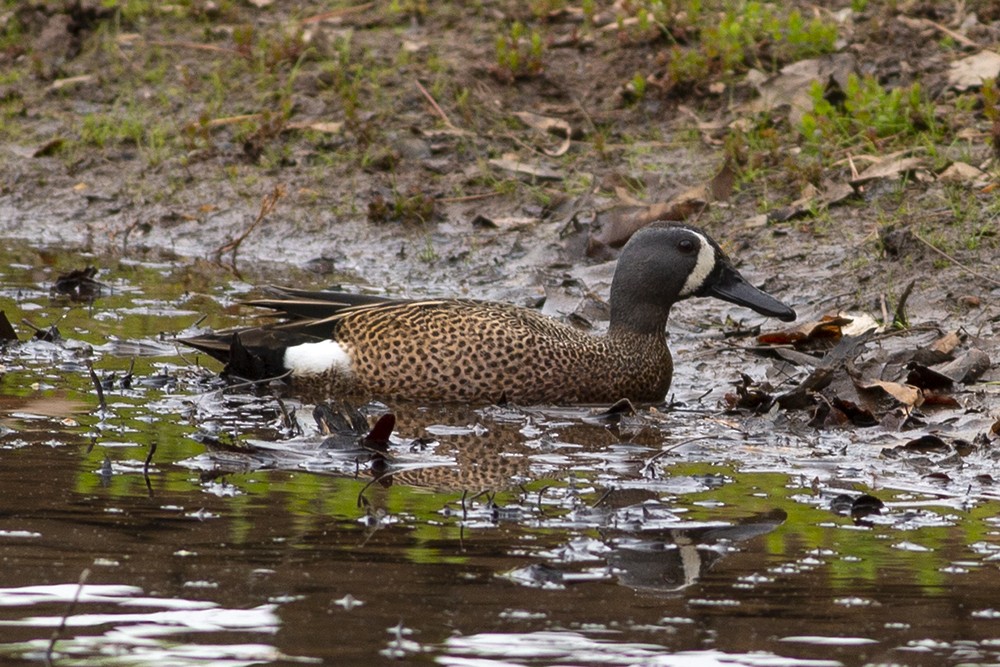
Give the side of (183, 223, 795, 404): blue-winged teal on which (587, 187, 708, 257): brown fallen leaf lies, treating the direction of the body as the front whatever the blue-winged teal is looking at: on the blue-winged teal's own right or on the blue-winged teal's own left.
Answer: on the blue-winged teal's own left

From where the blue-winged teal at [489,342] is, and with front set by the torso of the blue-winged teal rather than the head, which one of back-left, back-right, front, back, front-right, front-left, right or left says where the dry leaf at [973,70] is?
front-left

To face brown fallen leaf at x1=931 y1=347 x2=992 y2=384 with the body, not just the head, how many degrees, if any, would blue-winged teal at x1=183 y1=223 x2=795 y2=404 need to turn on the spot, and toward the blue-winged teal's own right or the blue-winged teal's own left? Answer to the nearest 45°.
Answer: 0° — it already faces it

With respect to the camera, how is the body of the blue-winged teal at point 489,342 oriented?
to the viewer's right

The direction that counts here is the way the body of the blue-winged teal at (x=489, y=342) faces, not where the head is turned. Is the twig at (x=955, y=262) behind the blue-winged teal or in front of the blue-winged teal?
in front

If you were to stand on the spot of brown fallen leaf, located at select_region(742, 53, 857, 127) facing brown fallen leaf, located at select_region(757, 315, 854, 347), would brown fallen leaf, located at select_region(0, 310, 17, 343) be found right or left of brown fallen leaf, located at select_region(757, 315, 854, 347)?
right

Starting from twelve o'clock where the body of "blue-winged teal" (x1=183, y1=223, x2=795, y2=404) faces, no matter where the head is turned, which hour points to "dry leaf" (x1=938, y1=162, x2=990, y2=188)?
The dry leaf is roughly at 11 o'clock from the blue-winged teal.

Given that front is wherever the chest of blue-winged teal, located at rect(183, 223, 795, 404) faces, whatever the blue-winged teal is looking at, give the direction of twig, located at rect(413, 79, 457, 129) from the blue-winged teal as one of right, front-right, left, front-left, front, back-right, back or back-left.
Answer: left

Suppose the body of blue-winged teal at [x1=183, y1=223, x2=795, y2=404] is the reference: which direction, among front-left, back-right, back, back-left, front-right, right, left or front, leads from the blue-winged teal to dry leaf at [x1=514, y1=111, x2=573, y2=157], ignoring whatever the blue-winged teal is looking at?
left

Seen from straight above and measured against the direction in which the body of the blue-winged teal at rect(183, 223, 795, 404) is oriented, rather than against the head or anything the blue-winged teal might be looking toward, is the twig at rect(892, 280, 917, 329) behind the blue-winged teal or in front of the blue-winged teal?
in front

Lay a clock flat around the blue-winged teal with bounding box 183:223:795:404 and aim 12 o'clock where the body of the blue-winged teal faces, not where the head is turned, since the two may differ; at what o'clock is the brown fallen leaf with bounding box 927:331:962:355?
The brown fallen leaf is roughly at 12 o'clock from the blue-winged teal.

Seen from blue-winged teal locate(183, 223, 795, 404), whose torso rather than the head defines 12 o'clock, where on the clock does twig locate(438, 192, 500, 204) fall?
The twig is roughly at 9 o'clock from the blue-winged teal.

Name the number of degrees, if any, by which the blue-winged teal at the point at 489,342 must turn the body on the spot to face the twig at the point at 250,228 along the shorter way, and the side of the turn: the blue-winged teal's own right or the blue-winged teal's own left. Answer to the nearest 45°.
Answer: approximately 135° to the blue-winged teal's own left

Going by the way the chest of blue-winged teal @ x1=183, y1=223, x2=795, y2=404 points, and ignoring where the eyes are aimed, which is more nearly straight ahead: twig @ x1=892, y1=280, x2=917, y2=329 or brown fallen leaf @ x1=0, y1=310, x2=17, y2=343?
the twig

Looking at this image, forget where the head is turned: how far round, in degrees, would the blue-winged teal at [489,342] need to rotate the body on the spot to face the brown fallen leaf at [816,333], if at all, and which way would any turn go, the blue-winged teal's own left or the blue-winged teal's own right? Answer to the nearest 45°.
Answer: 0° — it already faces it
